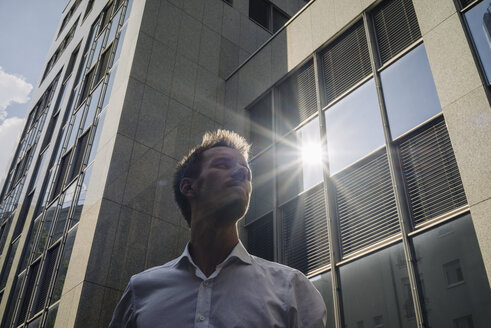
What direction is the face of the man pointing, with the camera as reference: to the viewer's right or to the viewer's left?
to the viewer's right

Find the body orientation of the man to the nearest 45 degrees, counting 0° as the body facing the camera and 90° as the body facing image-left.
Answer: approximately 0°

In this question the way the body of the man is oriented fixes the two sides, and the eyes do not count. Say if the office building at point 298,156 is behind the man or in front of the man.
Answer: behind
